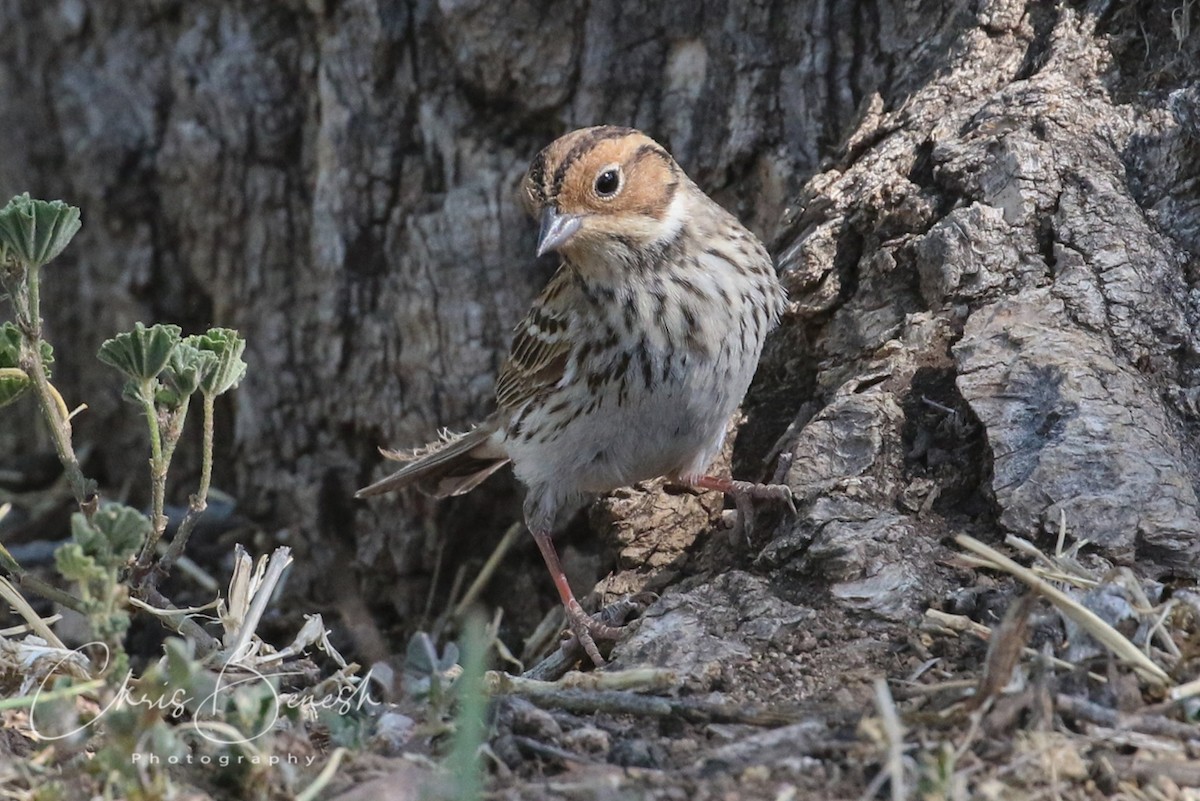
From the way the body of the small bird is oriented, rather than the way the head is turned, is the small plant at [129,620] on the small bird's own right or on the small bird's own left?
on the small bird's own right

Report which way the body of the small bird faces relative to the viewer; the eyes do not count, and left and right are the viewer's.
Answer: facing the viewer and to the right of the viewer
